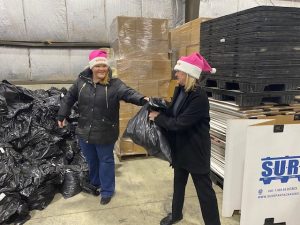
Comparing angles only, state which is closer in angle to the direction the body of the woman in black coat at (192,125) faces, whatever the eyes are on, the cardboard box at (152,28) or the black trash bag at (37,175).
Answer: the black trash bag

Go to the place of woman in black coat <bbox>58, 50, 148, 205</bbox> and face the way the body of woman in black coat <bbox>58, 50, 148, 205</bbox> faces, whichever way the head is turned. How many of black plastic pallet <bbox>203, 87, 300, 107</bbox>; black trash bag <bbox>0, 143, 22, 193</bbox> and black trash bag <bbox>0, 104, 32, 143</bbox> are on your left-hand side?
1

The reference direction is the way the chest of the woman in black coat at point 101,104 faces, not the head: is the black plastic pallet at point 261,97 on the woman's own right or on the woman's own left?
on the woman's own left

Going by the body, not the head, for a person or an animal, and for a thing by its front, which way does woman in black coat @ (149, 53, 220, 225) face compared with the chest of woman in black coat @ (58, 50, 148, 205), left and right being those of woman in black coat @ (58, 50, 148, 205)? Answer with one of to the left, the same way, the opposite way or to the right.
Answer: to the right

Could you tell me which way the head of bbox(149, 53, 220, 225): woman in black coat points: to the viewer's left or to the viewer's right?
to the viewer's left

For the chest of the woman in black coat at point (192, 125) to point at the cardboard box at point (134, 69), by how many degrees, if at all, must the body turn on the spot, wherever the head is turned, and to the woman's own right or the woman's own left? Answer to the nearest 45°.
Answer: approximately 45° to the woman's own right

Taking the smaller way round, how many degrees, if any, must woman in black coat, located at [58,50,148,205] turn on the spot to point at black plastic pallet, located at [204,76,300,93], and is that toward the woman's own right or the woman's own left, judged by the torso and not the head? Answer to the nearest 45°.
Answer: approximately 90° to the woman's own left

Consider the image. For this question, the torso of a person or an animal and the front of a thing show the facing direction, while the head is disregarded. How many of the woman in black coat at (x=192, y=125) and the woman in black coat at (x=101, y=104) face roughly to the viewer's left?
1

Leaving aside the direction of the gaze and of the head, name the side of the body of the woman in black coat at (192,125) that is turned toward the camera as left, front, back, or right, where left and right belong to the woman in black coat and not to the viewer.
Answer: left
